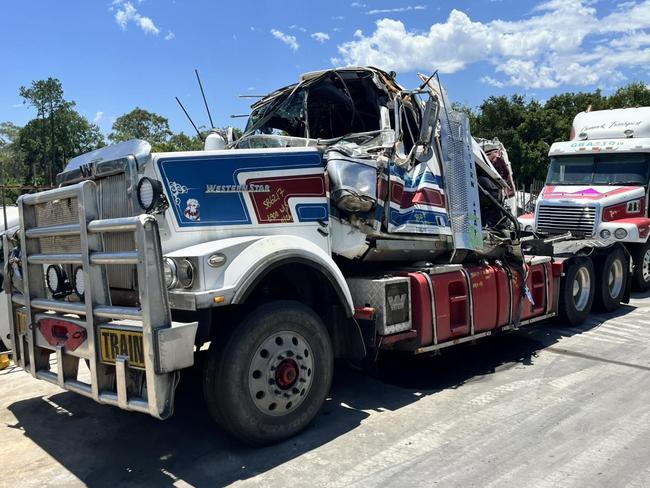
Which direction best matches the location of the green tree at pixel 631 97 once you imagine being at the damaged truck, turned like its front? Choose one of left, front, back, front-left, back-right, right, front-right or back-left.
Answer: back

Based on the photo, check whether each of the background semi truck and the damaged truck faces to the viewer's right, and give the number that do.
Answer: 0

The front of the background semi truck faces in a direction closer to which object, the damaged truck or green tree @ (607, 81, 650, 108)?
the damaged truck

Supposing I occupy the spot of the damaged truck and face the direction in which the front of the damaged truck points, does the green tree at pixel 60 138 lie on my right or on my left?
on my right

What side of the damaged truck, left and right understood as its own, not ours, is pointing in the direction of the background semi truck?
back

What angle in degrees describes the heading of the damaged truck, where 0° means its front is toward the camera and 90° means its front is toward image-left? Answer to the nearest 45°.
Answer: approximately 45°

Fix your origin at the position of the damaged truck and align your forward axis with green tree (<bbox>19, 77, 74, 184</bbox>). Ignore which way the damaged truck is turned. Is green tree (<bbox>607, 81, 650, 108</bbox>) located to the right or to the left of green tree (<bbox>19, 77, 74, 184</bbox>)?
right

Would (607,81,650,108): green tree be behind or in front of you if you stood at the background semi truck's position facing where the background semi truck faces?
behind

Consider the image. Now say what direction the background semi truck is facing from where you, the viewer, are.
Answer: facing the viewer and to the left of the viewer
